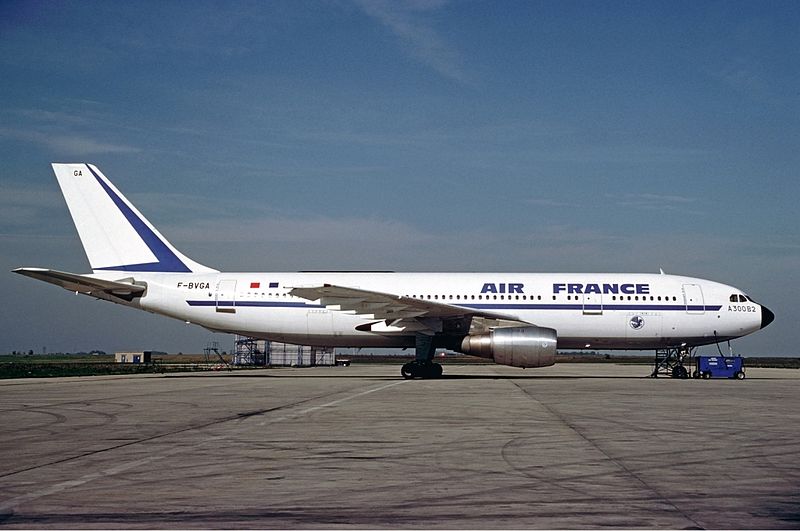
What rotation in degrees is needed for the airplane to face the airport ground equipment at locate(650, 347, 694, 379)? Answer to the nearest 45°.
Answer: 0° — it already faces it

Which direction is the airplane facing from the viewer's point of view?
to the viewer's right

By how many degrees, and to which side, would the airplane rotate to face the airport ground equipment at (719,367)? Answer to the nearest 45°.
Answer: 0° — it already faces it
